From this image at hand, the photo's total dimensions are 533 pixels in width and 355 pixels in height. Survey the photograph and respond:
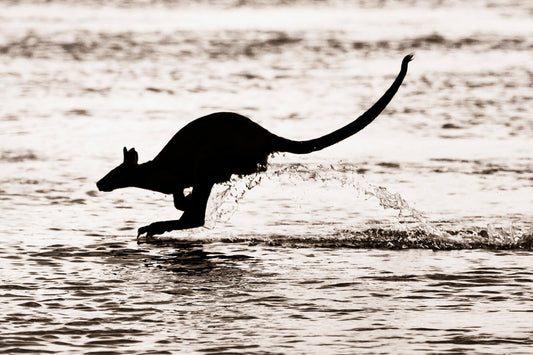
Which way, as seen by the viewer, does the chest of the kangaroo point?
to the viewer's left

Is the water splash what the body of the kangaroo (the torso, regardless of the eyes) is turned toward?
no
